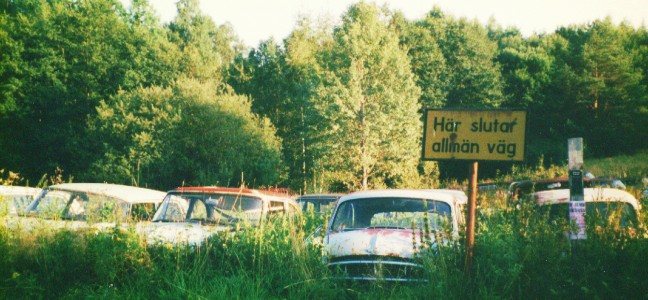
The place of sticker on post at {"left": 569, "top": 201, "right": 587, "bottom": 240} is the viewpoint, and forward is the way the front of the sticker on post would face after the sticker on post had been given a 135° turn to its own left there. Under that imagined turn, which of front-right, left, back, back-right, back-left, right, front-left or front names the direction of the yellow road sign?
back

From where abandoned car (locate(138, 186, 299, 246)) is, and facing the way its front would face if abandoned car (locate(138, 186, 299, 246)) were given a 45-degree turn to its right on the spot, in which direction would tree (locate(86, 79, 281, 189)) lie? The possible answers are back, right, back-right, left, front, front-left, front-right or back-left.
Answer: right

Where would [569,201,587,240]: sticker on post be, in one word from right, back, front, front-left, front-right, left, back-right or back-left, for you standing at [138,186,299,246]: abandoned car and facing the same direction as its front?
left

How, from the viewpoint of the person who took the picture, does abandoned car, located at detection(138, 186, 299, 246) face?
facing the viewer and to the left of the viewer

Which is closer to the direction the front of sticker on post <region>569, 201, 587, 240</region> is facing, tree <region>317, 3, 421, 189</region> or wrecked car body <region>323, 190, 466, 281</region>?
the wrecked car body

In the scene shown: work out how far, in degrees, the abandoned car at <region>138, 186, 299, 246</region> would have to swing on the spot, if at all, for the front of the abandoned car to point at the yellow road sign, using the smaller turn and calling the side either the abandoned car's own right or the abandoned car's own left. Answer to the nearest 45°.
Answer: approximately 90° to the abandoned car's own left

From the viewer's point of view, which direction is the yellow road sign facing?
toward the camera

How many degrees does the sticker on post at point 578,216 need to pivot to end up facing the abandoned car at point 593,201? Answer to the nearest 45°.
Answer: approximately 180°

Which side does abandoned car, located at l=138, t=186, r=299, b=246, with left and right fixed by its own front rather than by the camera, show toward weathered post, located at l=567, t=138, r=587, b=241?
left

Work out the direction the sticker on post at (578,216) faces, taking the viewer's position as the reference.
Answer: facing the viewer

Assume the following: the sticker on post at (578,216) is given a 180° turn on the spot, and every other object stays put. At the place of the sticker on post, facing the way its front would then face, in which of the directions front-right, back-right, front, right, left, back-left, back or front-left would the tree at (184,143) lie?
front-left

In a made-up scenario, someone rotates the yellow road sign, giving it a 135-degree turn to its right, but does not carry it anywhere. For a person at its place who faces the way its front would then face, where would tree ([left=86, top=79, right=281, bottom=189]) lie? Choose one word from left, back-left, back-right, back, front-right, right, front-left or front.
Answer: front

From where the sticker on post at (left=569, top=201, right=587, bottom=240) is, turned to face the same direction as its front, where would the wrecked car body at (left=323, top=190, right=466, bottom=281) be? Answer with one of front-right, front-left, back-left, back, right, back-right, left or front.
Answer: right

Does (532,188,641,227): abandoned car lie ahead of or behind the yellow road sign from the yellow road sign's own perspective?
behind
